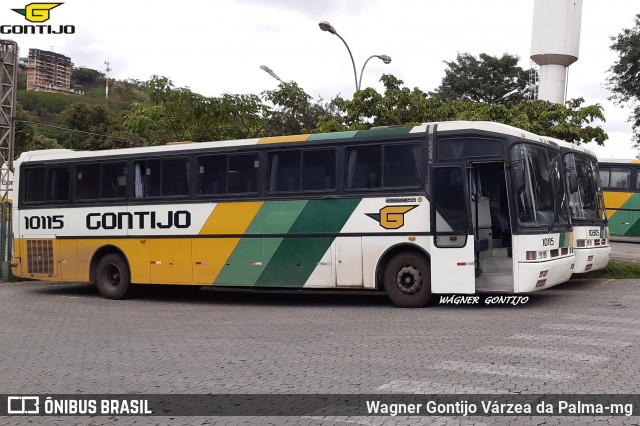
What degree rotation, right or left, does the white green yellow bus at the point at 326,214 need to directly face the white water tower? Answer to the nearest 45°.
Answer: approximately 90° to its left

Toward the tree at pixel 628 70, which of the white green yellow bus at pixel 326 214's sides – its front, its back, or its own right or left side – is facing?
left

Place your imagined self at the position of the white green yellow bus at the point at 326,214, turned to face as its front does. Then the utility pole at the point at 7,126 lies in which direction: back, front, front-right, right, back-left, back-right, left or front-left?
back

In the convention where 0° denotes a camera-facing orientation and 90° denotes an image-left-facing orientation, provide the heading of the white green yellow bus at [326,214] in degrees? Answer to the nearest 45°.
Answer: approximately 315°

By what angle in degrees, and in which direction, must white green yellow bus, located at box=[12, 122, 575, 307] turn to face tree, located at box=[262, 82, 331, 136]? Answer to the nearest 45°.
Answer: approximately 135° to its left

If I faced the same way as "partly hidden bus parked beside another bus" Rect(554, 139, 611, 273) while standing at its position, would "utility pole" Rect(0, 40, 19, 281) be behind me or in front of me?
behind

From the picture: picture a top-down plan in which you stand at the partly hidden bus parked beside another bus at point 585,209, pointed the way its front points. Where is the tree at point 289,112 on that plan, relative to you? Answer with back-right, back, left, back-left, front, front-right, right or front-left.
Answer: back

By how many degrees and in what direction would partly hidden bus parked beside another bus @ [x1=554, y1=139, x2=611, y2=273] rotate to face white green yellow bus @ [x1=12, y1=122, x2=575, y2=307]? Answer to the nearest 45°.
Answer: approximately 90° to its right

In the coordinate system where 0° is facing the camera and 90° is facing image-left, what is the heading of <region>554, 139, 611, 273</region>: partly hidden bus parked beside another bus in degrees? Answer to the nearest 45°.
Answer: approximately 315°

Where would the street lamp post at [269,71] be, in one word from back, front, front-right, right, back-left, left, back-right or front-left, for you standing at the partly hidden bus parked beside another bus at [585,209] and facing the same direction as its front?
back
